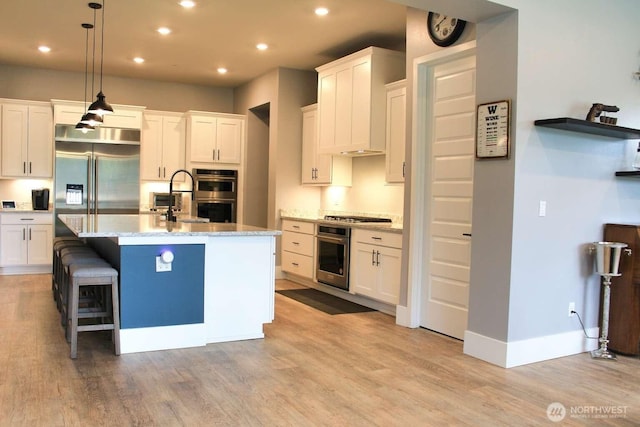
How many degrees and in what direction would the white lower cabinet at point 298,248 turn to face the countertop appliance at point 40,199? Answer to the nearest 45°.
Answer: approximately 45° to its right

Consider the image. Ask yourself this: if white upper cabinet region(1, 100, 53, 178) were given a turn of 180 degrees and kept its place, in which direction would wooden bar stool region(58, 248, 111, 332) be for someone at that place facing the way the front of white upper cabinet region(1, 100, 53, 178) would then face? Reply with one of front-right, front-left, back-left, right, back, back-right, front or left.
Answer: back

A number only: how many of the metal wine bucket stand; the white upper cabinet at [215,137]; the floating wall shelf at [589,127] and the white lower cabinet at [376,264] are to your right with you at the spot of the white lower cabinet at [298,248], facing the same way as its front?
1

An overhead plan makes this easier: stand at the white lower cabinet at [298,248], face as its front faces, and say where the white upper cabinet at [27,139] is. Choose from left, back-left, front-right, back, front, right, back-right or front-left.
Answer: front-right

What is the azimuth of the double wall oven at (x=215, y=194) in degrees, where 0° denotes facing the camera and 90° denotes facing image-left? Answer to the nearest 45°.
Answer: approximately 0°

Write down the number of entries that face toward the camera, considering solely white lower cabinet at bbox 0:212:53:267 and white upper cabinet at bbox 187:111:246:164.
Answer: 2

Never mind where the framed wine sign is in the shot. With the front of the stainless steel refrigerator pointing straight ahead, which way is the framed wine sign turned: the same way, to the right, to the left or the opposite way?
to the right

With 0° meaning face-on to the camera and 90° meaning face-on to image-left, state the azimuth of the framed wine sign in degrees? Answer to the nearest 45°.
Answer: approximately 45°

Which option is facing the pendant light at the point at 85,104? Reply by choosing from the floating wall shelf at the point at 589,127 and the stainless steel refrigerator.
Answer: the stainless steel refrigerator

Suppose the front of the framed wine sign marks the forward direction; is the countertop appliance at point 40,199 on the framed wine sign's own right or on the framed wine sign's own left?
on the framed wine sign's own right

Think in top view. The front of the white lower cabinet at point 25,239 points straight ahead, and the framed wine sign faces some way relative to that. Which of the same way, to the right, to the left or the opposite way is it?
to the right

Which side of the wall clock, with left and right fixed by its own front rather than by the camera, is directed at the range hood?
right

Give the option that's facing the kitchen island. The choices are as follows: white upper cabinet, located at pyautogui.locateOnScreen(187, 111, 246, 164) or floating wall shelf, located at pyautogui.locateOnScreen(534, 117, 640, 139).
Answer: the white upper cabinet
